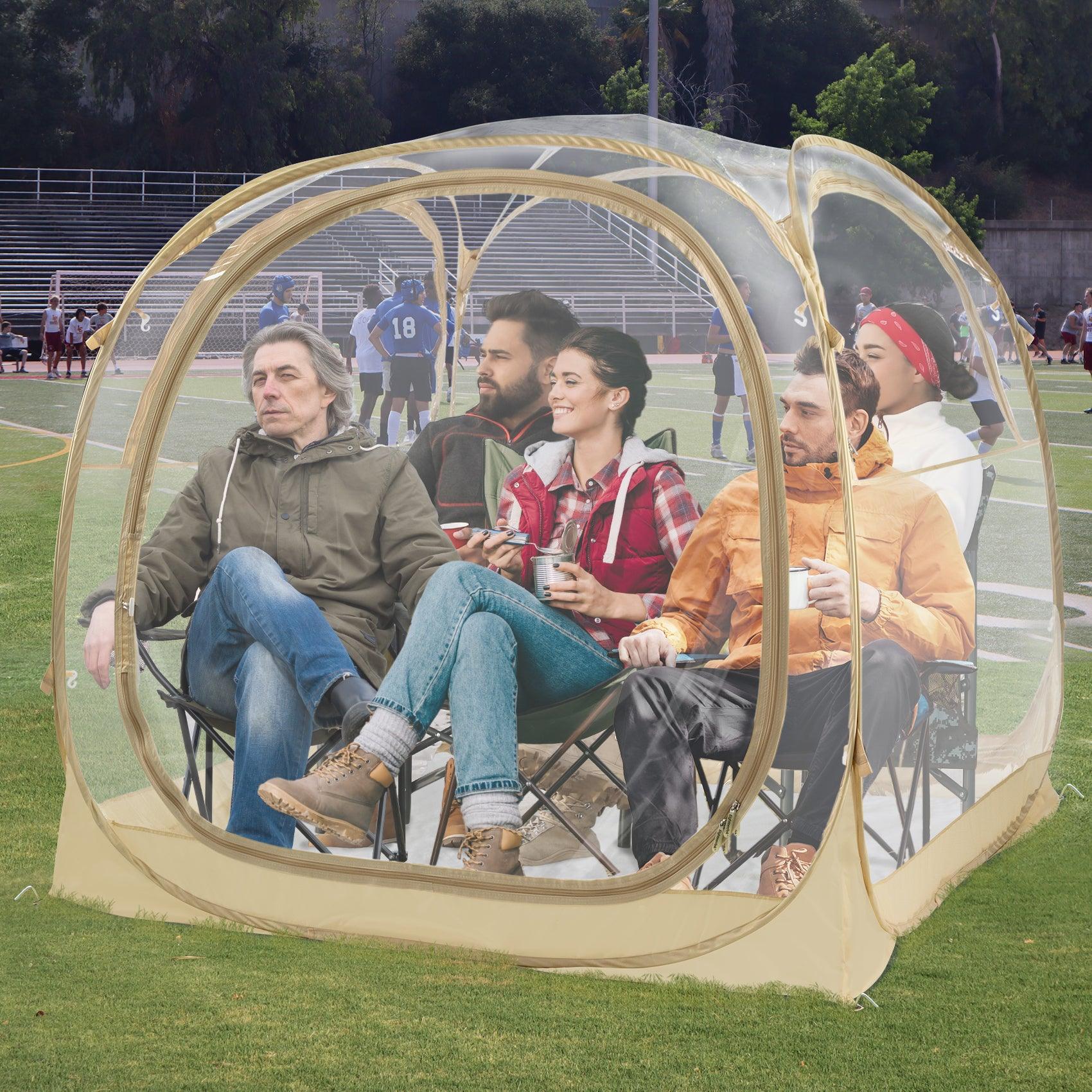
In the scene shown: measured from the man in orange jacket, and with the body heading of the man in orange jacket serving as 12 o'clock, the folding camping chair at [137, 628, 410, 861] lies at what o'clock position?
The folding camping chair is roughly at 2 o'clock from the man in orange jacket.

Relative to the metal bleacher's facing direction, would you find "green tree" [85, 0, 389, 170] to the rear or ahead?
to the rear

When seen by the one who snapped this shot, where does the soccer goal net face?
facing the viewer

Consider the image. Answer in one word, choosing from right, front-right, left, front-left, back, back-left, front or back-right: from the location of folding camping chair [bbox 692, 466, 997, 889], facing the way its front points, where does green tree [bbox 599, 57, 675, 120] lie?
back-right

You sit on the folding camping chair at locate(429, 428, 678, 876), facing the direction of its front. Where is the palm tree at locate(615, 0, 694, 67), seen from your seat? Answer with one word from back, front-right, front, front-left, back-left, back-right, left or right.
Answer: back-right

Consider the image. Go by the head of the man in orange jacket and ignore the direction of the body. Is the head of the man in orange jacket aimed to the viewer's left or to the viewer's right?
to the viewer's left

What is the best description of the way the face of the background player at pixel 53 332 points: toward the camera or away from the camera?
toward the camera

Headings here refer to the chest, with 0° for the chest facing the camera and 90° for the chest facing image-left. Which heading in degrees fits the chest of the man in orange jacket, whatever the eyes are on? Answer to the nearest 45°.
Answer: approximately 45°

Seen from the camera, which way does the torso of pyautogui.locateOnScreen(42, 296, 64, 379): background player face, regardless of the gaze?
toward the camera

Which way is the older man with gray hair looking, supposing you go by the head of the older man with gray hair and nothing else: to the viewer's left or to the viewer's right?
to the viewer's left

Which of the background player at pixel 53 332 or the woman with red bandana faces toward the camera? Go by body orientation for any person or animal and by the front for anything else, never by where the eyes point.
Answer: the background player
